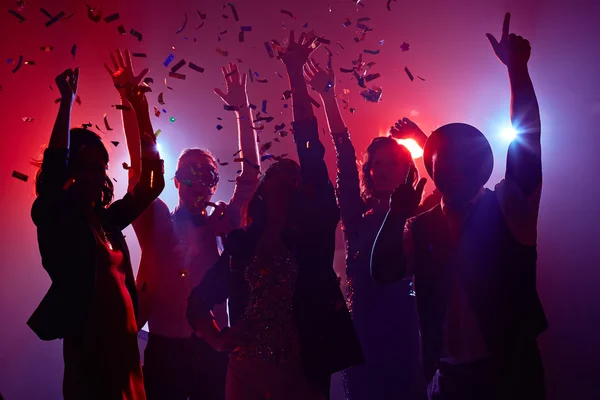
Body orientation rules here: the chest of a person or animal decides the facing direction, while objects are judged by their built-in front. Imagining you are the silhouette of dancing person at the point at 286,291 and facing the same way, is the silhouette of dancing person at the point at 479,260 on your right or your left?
on your left

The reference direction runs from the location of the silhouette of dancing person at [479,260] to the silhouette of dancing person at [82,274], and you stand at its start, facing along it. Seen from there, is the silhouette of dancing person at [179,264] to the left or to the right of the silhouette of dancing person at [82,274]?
right

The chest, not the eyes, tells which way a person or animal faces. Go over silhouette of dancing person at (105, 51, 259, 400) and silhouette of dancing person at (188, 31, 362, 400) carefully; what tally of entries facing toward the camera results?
2

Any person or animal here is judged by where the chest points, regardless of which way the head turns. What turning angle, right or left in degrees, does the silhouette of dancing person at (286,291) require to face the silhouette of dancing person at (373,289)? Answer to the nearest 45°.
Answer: approximately 135° to its left

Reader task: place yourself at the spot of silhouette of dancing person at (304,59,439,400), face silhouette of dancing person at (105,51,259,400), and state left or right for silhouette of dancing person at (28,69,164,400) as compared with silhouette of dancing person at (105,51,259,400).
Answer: left

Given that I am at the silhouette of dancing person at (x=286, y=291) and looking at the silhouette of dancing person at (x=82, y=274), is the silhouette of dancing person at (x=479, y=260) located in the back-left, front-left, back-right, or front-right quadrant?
back-left

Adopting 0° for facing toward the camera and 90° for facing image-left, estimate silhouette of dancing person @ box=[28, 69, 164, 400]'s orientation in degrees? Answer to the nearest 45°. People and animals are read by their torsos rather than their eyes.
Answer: approximately 315°

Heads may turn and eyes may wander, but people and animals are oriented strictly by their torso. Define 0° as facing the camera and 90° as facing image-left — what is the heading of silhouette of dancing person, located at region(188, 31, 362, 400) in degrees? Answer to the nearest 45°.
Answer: approximately 0°
